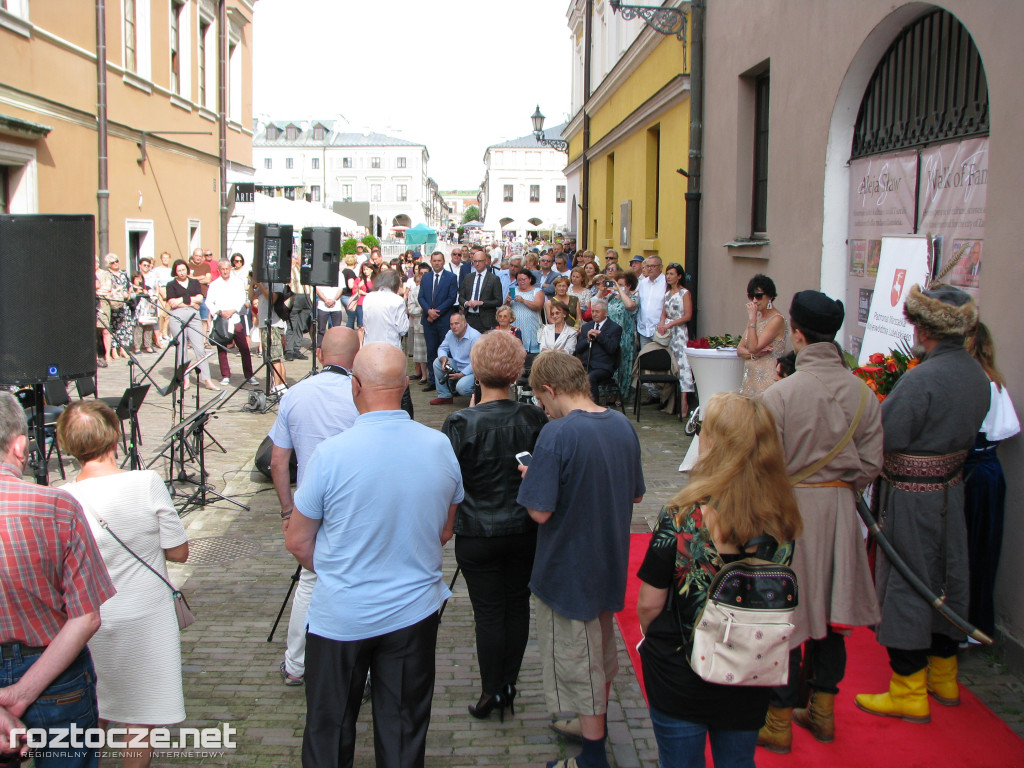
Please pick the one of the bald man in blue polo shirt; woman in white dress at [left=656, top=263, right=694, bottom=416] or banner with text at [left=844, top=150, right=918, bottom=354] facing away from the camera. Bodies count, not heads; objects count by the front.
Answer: the bald man in blue polo shirt

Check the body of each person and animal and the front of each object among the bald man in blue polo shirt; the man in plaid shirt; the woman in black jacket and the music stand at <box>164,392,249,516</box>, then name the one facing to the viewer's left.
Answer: the music stand

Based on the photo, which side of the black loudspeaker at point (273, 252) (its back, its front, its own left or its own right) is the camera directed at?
back

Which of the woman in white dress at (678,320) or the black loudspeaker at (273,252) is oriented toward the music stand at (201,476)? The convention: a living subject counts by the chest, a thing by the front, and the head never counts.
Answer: the woman in white dress

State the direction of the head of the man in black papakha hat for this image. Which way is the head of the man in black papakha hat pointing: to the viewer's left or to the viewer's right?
to the viewer's left

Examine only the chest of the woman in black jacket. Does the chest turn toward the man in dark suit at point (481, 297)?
yes

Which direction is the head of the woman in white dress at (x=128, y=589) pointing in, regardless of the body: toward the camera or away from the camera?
away from the camera

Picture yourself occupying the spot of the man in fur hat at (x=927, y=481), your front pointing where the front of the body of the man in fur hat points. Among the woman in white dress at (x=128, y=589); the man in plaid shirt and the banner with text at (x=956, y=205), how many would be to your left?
2

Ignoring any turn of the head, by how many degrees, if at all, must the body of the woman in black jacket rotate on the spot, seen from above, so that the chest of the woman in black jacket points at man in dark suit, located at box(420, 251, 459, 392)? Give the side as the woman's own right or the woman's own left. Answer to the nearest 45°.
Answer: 0° — they already face them

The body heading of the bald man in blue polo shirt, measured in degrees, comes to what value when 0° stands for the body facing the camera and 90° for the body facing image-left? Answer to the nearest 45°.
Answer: approximately 180°

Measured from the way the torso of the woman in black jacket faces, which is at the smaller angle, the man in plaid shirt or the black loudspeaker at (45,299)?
the black loudspeaker

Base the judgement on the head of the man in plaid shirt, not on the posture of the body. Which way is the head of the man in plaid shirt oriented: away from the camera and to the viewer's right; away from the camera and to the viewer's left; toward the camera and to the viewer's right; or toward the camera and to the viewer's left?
away from the camera and to the viewer's right

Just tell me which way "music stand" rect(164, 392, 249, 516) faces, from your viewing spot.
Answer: facing to the left of the viewer

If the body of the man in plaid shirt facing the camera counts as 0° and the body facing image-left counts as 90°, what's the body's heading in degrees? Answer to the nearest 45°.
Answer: approximately 180°
